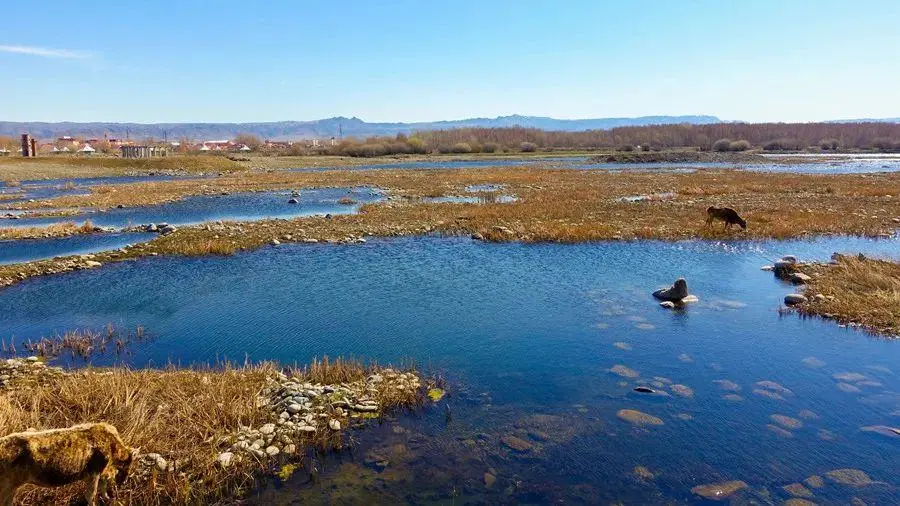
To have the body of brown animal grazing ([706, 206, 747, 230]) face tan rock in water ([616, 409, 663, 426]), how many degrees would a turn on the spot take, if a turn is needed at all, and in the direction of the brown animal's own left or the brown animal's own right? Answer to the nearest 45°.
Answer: approximately 90° to the brown animal's own right

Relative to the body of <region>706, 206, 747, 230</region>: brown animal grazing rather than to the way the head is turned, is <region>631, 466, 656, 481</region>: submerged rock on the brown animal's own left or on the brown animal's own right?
on the brown animal's own right

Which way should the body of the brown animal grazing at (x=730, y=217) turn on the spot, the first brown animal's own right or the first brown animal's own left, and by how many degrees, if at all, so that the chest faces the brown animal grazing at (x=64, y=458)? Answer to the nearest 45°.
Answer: approximately 90° to the first brown animal's own right

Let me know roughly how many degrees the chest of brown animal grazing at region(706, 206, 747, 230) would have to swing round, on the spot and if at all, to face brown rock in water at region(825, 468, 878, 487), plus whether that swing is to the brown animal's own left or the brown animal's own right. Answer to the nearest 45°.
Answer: approximately 90° to the brown animal's own right

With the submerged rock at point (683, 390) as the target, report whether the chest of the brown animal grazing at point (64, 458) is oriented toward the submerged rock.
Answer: yes

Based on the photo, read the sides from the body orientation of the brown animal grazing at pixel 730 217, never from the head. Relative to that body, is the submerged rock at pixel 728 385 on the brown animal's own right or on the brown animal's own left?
on the brown animal's own right

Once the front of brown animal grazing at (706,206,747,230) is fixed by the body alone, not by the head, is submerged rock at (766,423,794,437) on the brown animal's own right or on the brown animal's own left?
on the brown animal's own right

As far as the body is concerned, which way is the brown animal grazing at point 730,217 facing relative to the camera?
to the viewer's right

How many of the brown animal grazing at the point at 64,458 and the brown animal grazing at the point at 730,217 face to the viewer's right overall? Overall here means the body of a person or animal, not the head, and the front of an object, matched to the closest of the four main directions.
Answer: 2

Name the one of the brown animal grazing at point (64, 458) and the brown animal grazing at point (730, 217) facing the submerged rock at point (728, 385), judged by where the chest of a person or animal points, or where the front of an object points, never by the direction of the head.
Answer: the brown animal grazing at point (64, 458)

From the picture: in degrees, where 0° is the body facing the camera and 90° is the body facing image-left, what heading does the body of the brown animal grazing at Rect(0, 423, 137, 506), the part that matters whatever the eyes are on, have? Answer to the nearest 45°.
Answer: approximately 270°
